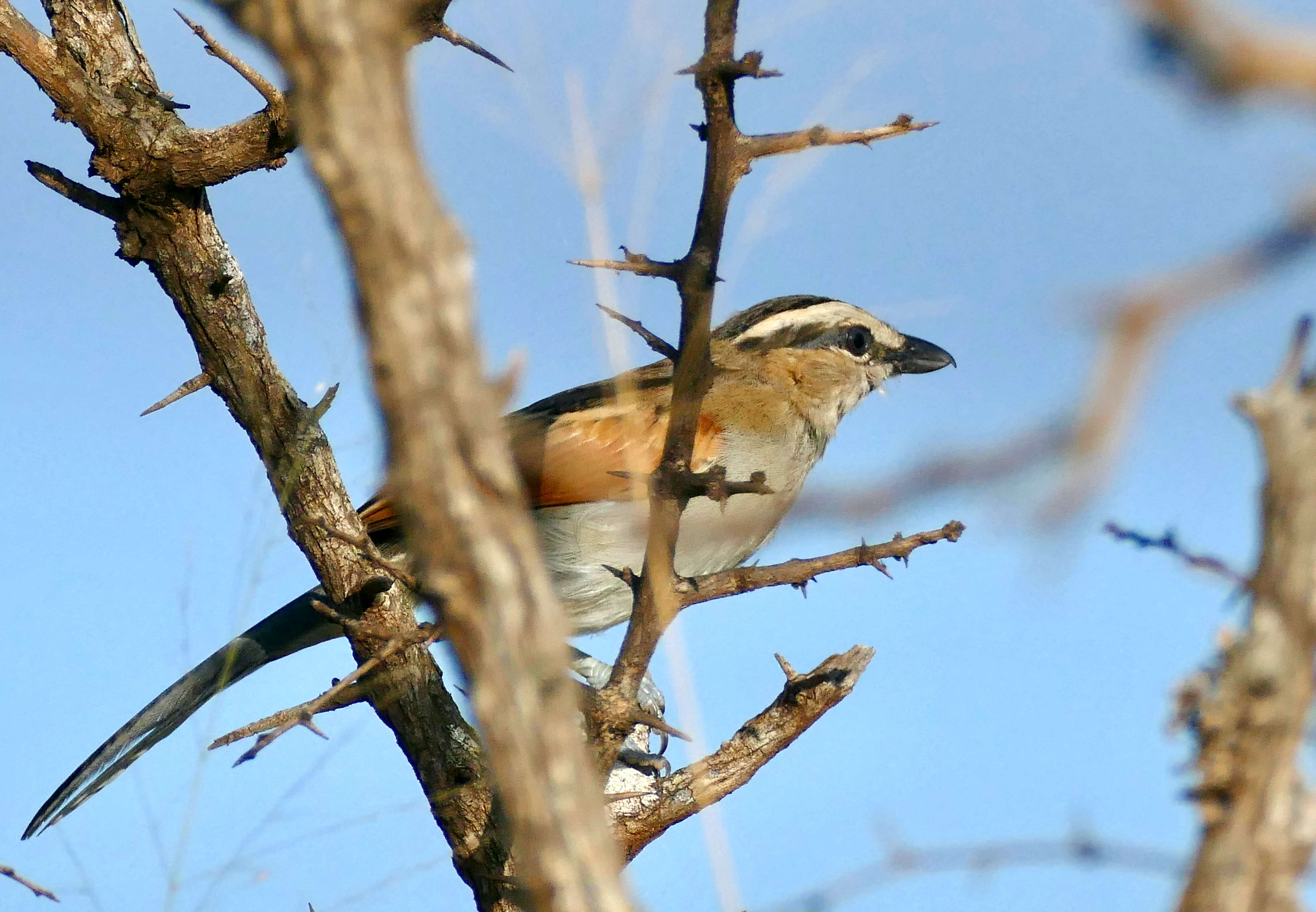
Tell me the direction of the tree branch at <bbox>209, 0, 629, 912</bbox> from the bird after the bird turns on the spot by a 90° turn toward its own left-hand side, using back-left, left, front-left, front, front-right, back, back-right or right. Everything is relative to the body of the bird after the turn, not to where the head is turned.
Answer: back

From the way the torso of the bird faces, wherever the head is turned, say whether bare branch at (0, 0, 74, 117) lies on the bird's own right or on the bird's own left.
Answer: on the bird's own right

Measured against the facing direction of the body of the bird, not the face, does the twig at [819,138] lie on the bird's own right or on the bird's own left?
on the bird's own right

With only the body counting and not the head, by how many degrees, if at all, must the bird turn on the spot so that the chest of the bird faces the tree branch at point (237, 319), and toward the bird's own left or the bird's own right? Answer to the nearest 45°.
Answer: approximately 135° to the bird's own right

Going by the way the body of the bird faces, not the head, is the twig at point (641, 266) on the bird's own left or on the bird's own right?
on the bird's own right

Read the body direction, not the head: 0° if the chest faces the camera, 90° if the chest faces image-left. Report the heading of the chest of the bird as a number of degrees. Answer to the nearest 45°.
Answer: approximately 270°
